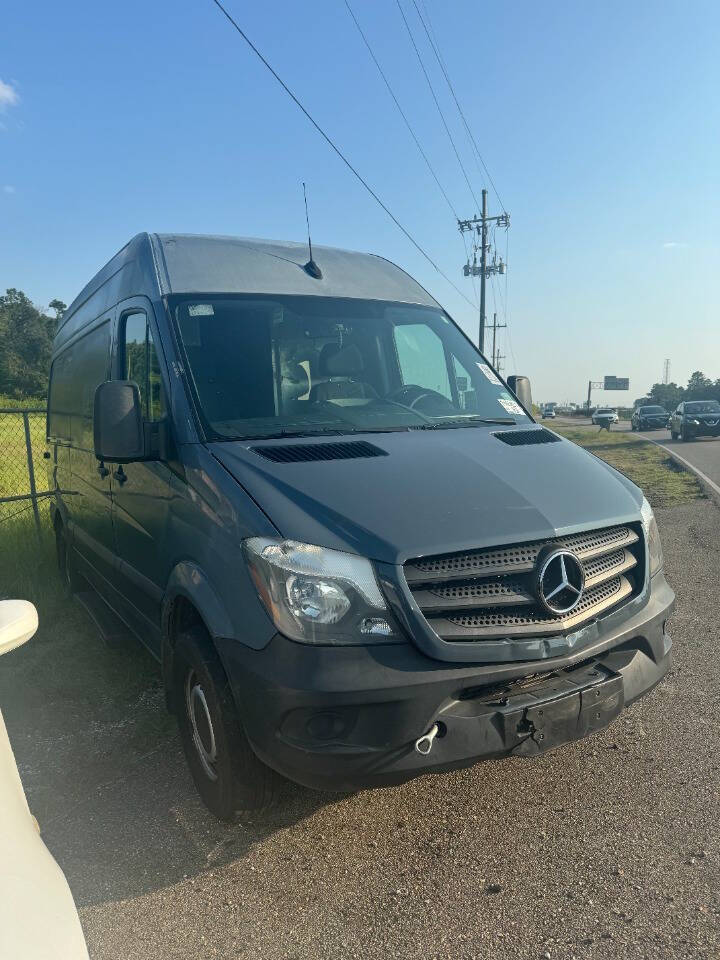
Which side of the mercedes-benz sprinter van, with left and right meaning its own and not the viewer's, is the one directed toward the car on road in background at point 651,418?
left

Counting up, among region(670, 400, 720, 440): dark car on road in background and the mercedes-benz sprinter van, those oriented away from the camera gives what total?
0

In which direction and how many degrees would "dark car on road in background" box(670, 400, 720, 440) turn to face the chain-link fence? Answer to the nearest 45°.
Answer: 0° — it already faces it

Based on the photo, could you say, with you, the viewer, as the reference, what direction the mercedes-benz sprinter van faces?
facing the viewer and to the right of the viewer

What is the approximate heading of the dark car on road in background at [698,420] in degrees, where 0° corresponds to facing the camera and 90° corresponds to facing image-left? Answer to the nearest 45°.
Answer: approximately 0°

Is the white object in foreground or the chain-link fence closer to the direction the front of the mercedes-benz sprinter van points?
the white object in foreground

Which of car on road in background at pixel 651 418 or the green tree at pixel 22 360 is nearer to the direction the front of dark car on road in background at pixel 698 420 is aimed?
the green tree

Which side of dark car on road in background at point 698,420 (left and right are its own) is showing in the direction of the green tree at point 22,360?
right

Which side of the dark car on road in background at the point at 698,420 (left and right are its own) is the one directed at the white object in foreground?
front

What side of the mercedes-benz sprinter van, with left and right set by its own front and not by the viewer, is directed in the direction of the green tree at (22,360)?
back
